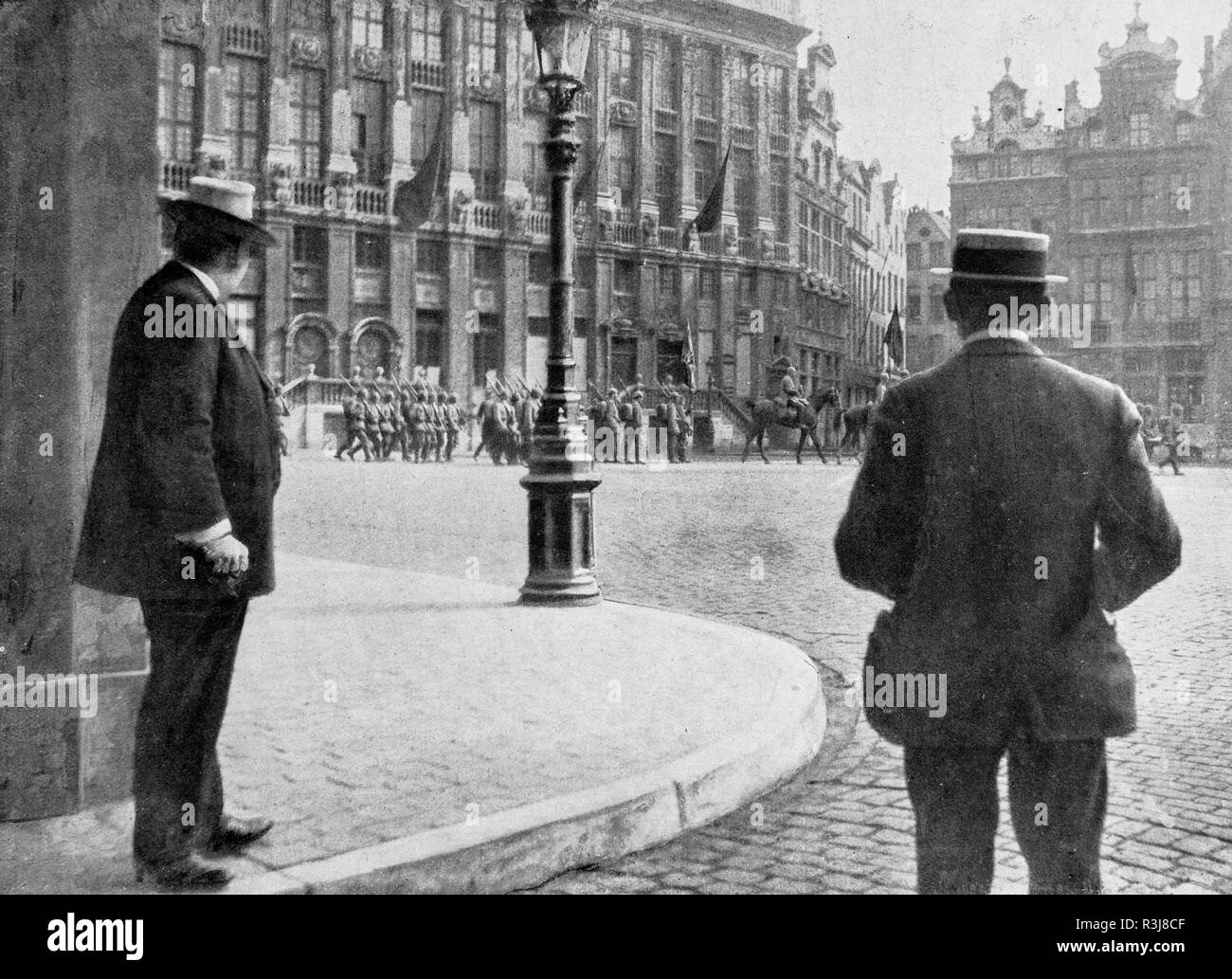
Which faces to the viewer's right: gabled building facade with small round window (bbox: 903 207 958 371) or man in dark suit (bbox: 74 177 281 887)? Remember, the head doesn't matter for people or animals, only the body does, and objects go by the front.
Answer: the man in dark suit

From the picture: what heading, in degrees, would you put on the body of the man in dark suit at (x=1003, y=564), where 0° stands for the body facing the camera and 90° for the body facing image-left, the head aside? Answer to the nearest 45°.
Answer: approximately 180°

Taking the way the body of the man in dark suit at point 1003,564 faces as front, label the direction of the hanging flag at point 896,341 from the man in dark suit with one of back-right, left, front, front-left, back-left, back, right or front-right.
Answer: front

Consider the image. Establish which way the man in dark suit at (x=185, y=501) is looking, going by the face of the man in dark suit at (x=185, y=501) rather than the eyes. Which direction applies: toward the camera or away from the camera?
away from the camera

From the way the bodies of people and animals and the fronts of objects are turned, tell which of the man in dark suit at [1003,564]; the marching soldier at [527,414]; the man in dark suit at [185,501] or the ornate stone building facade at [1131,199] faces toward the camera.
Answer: the ornate stone building facade

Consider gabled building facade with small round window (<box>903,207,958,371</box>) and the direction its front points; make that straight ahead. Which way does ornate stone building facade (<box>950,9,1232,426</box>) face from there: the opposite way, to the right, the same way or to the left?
the same way

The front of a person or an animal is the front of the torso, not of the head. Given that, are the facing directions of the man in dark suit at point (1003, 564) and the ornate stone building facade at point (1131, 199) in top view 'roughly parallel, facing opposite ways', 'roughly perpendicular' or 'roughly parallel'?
roughly parallel, facing opposite ways

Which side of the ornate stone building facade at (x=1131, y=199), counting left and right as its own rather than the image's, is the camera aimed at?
front

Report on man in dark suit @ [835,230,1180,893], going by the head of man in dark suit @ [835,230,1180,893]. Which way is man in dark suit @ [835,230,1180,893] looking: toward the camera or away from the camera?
away from the camera

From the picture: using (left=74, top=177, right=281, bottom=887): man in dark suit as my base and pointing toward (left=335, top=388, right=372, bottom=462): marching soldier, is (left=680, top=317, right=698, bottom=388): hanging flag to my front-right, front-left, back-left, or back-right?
front-right

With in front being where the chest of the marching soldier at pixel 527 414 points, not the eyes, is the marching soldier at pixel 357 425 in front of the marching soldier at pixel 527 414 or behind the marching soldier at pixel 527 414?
behind

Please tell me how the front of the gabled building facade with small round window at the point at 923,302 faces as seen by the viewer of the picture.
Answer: facing the viewer

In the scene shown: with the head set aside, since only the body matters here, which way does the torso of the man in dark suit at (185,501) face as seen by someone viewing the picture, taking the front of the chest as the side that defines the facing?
to the viewer's right

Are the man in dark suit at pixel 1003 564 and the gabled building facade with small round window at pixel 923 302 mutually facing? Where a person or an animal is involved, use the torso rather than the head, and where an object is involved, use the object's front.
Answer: yes

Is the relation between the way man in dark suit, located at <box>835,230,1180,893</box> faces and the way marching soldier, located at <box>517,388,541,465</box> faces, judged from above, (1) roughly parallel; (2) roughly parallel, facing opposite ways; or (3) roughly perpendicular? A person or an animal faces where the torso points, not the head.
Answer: roughly perpendicular

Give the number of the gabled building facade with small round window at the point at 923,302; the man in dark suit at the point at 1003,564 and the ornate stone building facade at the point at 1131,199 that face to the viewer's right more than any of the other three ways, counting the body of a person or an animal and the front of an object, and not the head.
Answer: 0
